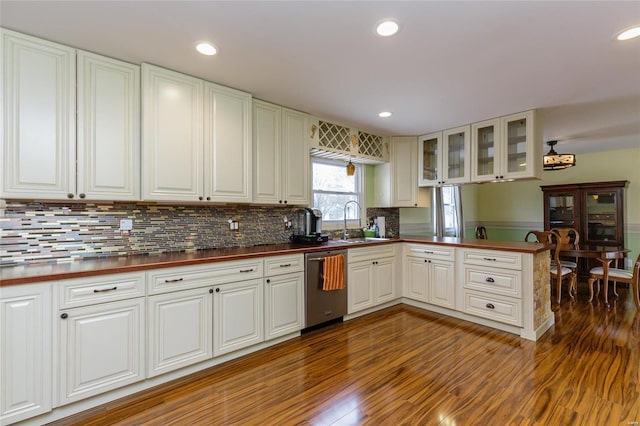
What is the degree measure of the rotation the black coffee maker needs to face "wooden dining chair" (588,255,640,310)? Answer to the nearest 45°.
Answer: approximately 45° to its left

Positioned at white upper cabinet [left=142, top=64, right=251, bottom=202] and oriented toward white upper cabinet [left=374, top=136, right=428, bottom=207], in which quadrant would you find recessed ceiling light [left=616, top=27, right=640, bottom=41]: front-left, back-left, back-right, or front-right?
front-right

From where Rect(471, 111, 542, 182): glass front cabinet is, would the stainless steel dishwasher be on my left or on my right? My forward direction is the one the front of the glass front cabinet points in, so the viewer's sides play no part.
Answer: on my right

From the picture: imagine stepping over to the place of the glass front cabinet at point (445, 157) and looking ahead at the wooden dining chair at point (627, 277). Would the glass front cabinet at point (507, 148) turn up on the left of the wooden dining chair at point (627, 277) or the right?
right

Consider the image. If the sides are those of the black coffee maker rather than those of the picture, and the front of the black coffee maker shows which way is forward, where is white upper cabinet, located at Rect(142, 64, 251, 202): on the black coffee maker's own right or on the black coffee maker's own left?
on the black coffee maker's own right

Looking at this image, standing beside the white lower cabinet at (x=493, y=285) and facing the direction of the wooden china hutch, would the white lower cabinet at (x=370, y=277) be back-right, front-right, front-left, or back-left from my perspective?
back-left

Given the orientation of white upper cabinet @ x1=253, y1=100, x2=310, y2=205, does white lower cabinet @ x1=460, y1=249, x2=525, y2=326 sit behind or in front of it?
in front

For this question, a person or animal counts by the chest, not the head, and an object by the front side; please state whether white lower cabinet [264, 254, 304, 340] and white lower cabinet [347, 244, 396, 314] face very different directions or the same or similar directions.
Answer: same or similar directions

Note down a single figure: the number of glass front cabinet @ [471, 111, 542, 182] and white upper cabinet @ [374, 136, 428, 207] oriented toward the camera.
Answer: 2

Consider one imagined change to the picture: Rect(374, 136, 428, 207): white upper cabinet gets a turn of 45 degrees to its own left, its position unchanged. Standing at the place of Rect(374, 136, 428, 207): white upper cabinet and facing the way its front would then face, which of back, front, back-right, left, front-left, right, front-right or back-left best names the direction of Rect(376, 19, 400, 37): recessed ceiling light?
front-right

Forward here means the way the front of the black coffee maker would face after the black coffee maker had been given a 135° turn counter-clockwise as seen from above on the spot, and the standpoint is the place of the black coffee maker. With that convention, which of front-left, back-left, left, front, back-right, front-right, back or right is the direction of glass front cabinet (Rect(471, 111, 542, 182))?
right

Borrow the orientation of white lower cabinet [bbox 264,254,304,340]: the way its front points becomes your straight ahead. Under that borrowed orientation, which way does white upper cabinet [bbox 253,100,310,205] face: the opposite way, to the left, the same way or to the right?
the same way

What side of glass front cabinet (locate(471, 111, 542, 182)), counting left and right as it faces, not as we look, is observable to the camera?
front

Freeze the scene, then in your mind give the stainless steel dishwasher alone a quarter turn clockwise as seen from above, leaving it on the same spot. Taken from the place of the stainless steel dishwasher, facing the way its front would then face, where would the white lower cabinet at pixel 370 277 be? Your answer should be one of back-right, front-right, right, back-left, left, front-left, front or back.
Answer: back

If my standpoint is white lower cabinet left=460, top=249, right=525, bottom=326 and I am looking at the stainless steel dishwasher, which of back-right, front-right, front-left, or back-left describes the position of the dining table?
back-right

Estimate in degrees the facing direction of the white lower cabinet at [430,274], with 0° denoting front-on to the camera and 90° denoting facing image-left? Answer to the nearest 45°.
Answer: approximately 45°

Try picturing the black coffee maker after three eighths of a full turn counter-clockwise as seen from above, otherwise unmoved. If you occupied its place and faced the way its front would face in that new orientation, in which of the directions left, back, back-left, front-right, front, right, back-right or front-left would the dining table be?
right

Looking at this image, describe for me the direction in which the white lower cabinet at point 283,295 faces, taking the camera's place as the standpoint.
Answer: facing the viewer and to the right of the viewer
